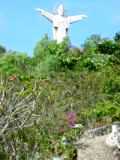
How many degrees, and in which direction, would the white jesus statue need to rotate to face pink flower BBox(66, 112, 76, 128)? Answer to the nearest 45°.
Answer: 0° — it already faces it

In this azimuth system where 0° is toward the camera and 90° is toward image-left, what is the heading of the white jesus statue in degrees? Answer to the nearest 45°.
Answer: approximately 0°

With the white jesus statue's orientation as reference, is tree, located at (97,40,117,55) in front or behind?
in front

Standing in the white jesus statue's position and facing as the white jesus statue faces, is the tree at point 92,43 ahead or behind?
ahead
